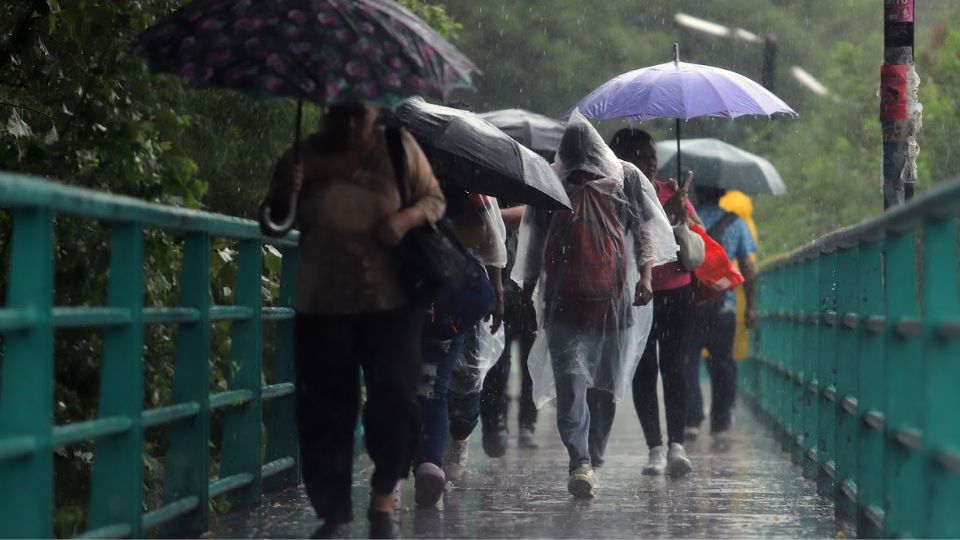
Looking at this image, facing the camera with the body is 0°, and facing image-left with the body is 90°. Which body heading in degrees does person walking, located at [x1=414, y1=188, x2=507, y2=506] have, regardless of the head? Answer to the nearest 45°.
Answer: approximately 0°

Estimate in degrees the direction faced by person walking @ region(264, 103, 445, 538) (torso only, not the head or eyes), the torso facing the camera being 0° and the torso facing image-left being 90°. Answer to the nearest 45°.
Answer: approximately 0°

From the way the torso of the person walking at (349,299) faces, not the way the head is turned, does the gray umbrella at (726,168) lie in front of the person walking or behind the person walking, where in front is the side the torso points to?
behind

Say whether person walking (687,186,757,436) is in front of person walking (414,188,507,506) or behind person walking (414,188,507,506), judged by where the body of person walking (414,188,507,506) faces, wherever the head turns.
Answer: behind
